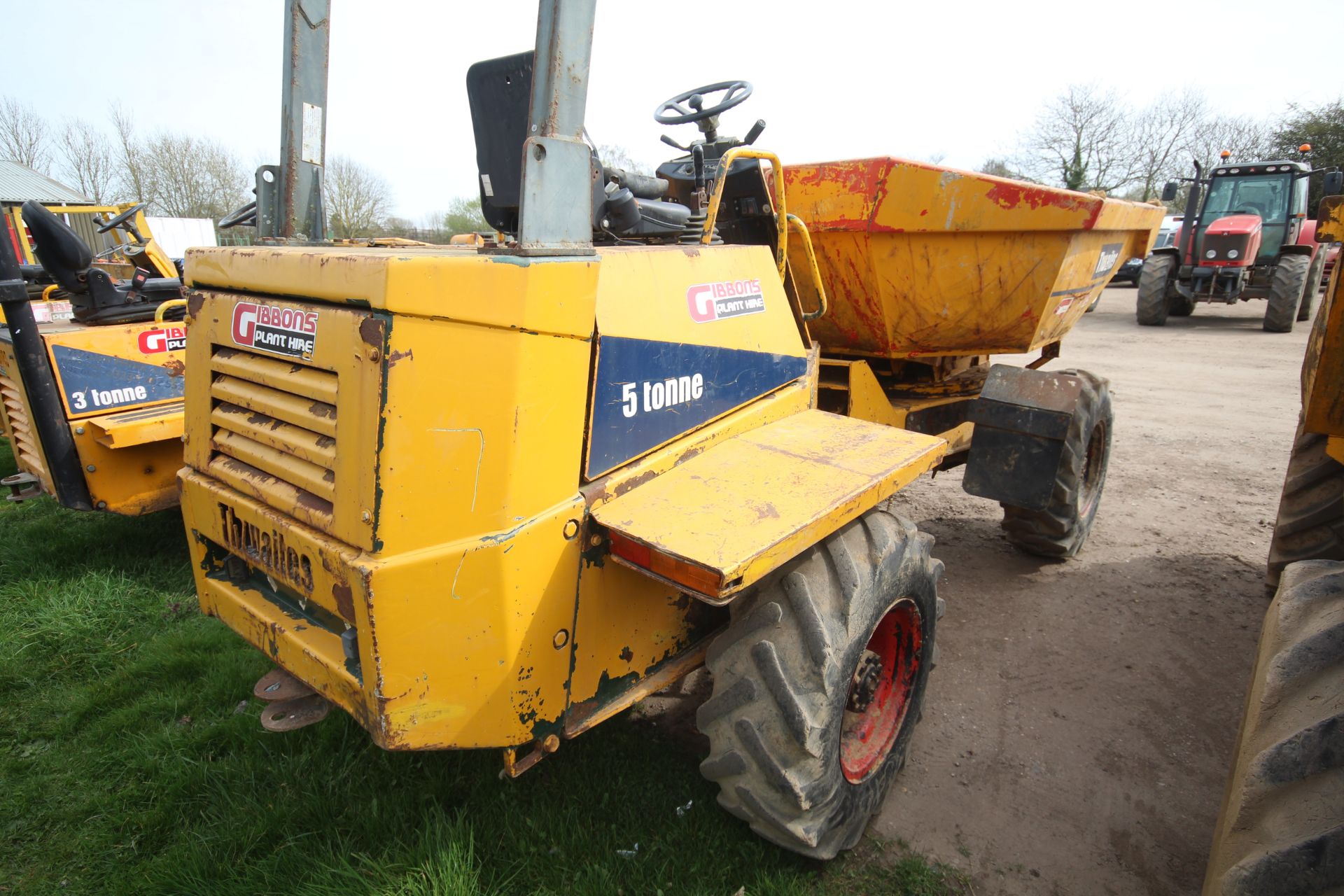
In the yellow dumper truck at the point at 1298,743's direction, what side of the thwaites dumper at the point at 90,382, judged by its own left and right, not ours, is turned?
right

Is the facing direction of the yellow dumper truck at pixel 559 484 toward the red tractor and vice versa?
yes

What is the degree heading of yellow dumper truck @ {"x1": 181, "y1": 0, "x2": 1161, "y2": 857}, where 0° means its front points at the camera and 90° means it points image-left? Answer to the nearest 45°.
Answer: approximately 225°

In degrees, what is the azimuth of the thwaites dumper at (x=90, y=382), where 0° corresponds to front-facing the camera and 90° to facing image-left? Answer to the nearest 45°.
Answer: approximately 225°

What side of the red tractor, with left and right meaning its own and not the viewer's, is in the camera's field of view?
front

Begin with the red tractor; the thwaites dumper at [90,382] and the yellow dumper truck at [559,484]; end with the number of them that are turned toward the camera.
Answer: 1

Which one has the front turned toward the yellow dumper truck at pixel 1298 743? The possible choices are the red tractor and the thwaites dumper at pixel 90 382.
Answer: the red tractor

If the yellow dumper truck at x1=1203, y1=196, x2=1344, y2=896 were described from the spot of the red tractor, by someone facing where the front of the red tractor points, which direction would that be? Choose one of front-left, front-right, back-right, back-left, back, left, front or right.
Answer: front

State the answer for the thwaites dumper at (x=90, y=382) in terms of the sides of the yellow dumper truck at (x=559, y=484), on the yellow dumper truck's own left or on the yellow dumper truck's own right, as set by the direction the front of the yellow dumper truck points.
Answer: on the yellow dumper truck's own left

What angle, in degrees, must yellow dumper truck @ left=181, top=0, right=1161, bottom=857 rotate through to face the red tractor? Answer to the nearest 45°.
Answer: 0° — it already faces it

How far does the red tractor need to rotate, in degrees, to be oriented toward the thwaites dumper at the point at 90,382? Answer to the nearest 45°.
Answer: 0° — it already faces it

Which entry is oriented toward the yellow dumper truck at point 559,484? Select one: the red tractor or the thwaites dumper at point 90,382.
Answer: the red tractor

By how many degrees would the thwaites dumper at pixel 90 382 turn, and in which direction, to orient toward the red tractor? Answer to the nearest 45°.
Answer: approximately 45° to its right

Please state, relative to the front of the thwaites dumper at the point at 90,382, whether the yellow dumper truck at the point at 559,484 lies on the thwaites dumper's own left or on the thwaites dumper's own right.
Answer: on the thwaites dumper's own right

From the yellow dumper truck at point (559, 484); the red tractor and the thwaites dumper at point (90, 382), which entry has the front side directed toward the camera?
the red tractor
